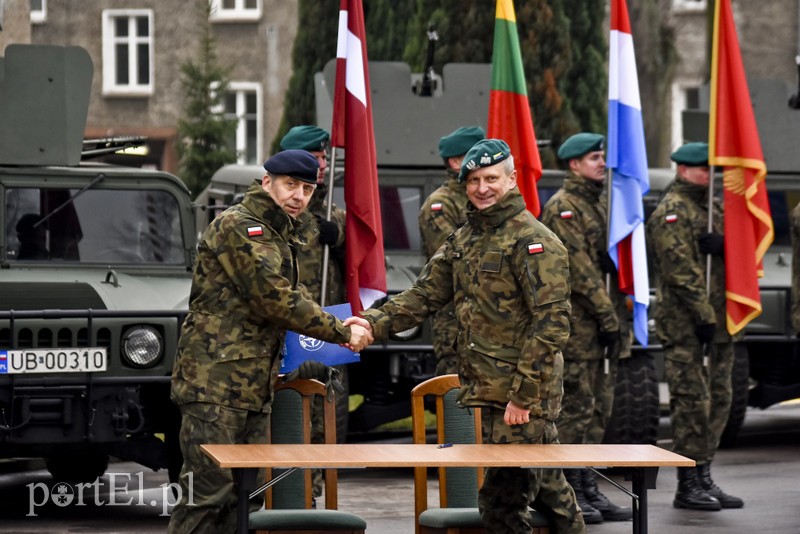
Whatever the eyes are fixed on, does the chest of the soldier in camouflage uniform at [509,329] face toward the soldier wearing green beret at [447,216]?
no

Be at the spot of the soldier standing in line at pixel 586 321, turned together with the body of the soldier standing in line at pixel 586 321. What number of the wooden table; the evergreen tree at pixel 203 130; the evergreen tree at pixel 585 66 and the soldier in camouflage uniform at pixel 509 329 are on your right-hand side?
2

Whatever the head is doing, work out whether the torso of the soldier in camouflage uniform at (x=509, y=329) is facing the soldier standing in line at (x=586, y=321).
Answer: no

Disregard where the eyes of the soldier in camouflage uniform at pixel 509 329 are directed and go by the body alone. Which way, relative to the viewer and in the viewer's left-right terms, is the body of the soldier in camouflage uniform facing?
facing the viewer and to the left of the viewer

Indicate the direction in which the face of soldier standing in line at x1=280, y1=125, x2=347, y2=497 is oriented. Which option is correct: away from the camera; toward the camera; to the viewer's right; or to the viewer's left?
to the viewer's right

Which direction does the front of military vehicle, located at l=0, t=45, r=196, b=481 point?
toward the camera

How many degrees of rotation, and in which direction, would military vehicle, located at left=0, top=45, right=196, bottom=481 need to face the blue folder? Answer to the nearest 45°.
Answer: approximately 45° to its left

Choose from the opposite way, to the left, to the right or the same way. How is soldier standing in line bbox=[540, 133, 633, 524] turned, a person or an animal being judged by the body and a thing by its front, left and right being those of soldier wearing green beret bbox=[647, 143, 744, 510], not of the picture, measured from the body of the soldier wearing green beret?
the same way
